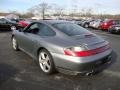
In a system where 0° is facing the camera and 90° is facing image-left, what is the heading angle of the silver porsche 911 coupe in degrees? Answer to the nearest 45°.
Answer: approximately 135°
